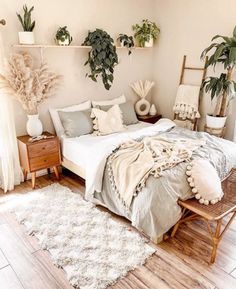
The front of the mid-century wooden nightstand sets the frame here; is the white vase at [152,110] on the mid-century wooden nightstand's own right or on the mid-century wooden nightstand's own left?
on the mid-century wooden nightstand's own left

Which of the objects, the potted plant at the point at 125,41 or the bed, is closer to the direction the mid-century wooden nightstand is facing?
the bed

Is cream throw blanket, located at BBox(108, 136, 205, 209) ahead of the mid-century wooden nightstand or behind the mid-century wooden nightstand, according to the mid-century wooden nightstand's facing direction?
ahead

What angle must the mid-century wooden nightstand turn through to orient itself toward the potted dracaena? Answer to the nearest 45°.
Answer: approximately 45° to its left

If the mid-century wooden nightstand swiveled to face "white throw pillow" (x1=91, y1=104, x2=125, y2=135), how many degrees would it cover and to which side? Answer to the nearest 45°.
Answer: approximately 45° to its left

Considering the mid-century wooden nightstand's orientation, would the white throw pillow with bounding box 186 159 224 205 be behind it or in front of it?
in front

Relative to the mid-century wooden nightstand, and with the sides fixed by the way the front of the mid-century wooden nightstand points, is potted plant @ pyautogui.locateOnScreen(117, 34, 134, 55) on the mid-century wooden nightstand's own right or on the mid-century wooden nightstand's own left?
on the mid-century wooden nightstand's own left

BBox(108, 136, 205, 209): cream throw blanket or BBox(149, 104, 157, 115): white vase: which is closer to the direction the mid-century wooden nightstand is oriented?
the cream throw blanket

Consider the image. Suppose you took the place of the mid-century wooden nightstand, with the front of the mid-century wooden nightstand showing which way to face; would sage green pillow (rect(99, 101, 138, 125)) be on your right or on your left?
on your left

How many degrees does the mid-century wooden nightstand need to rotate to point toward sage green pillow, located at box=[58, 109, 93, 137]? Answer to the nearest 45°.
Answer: approximately 90° to its left
